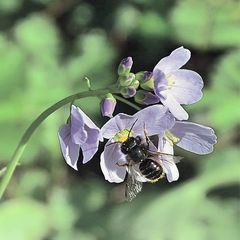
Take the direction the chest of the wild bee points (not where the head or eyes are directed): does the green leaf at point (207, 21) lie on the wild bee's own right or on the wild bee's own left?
on the wild bee's own right

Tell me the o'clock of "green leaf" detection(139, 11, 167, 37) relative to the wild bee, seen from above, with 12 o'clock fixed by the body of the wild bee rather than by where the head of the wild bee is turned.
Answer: The green leaf is roughly at 2 o'clock from the wild bee.

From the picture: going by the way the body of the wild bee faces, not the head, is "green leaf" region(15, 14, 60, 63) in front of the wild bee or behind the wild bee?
in front

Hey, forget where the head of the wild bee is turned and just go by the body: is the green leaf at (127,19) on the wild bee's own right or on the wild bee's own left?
on the wild bee's own right

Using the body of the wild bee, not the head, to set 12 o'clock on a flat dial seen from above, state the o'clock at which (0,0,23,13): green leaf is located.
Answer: The green leaf is roughly at 1 o'clock from the wild bee.

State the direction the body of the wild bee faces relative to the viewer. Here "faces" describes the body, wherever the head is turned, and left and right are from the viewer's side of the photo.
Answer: facing away from the viewer and to the left of the viewer
